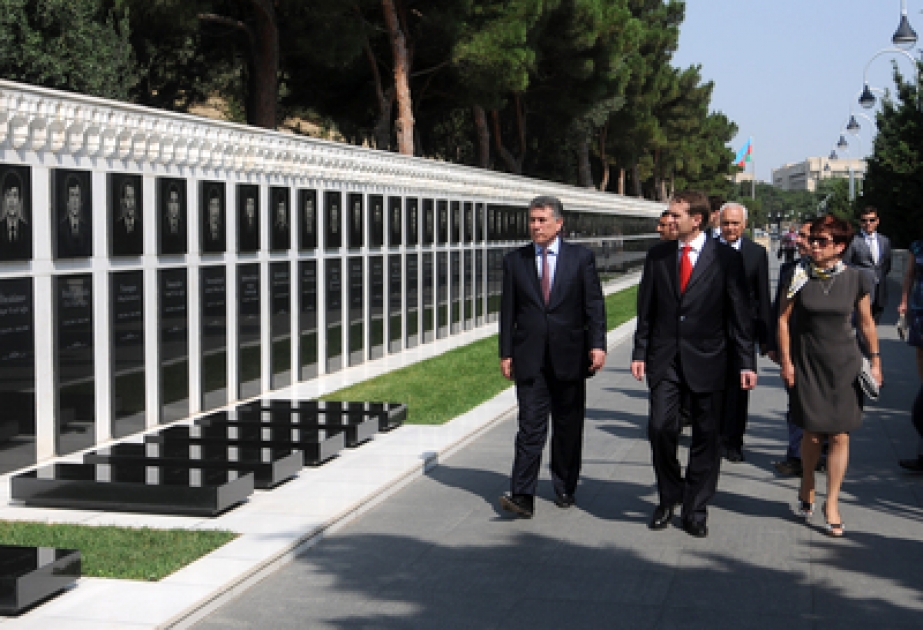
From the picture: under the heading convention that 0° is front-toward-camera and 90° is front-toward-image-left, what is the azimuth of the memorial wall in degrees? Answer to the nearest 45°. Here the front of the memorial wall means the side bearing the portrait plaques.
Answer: approximately 315°

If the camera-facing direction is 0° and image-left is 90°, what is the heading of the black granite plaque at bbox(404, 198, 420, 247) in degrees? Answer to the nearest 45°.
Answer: approximately 315°

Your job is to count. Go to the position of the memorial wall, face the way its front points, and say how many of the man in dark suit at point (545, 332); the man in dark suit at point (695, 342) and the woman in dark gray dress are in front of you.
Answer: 3

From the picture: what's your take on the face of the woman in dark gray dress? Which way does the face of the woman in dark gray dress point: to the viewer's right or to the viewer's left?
to the viewer's left

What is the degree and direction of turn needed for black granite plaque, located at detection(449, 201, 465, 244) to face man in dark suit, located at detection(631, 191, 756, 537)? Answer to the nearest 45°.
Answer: approximately 45° to its right

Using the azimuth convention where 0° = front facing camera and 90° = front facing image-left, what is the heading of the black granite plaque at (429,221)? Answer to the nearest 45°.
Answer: approximately 315°
